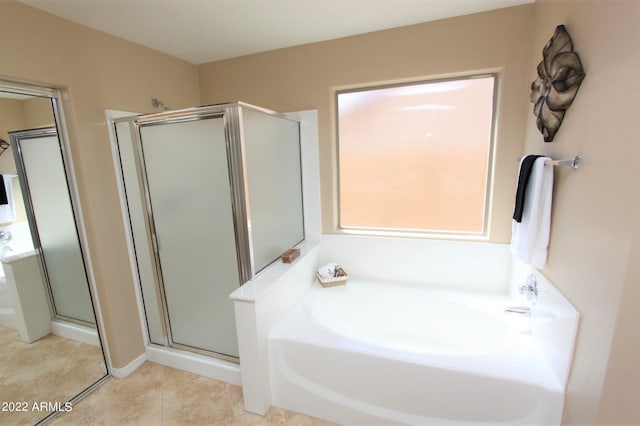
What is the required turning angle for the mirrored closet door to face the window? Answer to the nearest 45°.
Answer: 0° — it already faces it

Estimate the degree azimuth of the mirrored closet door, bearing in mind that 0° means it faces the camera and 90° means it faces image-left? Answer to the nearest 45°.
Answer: approximately 315°

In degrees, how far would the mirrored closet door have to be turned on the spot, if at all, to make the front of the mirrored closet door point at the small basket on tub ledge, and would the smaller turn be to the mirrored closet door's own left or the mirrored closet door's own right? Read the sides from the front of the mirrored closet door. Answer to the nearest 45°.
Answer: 0° — it already faces it

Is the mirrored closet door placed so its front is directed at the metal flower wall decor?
yes

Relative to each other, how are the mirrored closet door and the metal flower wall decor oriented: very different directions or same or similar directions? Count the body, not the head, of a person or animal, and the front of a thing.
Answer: very different directions
